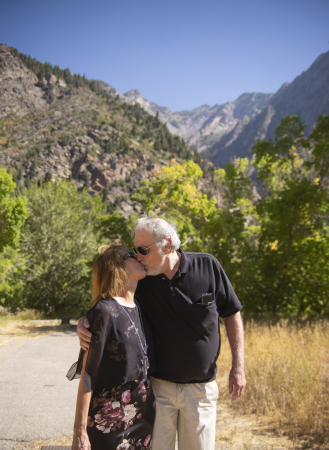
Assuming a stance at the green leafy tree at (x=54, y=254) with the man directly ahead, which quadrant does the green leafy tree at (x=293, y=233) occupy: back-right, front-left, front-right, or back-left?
front-left

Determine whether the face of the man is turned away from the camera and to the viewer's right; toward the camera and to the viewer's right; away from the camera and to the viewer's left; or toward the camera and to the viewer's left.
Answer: toward the camera and to the viewer's left

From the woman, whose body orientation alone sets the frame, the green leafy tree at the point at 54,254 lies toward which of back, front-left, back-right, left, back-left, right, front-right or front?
back-left

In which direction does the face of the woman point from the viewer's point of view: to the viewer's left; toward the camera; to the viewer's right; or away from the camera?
to the viewer's right

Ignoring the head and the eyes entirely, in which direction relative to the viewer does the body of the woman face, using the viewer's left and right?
facing the viewer and to the right of the viewer

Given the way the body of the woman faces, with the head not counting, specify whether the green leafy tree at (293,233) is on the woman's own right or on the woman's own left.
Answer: on the woman's own left

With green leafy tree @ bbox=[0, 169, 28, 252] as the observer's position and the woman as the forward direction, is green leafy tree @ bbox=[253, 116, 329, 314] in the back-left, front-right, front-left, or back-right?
front-left

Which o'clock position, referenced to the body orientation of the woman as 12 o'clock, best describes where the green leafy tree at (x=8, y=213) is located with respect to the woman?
The green leafy tree is roughly at 7 o'clock from the woman.
